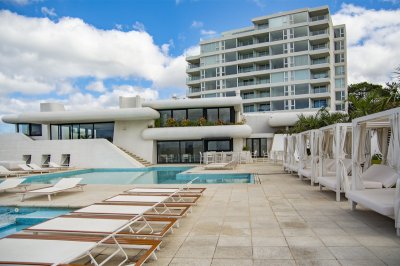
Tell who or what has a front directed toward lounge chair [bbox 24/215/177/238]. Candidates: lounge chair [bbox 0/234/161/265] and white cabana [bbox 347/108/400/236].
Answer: the white cabana

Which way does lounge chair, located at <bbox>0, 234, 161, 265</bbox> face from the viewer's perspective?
to the viewer's left

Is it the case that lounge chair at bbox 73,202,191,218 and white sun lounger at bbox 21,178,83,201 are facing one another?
no

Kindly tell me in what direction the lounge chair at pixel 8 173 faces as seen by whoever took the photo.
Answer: facing to the right of the viewer

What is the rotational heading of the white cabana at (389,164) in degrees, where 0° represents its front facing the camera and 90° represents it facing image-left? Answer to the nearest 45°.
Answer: approximately 45°

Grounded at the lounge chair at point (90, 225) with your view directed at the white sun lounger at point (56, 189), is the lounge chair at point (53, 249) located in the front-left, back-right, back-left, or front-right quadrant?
back-left

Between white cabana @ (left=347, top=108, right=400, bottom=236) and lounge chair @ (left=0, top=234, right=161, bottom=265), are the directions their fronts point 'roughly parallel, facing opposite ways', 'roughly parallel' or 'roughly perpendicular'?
roughly parallel

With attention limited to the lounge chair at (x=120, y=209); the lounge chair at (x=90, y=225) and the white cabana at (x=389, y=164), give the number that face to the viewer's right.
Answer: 0

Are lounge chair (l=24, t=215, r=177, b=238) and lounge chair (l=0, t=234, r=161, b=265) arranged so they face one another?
no

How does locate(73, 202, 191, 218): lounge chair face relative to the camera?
to the viewer's left

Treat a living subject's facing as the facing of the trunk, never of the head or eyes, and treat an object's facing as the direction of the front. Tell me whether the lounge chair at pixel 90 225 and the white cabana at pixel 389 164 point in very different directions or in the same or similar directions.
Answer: same or similar directions

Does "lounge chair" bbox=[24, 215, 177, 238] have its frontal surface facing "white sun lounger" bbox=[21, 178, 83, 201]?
no

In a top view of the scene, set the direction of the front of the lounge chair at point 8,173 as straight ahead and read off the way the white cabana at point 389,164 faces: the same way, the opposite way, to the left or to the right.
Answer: the opposite way

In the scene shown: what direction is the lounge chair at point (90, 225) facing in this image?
to the viewer's left

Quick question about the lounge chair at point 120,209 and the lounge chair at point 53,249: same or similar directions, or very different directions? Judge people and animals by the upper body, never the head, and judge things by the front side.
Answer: same or similar directions

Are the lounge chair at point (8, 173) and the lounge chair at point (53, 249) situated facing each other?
no

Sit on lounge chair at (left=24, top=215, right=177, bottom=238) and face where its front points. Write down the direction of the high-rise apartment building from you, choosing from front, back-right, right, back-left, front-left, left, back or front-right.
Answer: back-right
